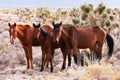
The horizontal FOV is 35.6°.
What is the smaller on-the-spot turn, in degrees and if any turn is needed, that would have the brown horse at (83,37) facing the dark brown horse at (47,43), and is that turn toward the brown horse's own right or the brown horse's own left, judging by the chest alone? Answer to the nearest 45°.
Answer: approximately 45° to the brown horse's own left

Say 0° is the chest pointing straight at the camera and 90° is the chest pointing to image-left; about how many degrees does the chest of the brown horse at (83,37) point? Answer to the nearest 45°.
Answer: approximately 90°

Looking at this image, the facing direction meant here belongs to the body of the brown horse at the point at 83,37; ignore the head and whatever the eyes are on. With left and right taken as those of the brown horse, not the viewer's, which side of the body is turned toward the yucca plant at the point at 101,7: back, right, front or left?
right

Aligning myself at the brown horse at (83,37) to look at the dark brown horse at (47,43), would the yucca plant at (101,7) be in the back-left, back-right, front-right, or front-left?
back-right

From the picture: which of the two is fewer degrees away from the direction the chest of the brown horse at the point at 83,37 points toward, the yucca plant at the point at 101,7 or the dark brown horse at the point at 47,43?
the dark brown horse
